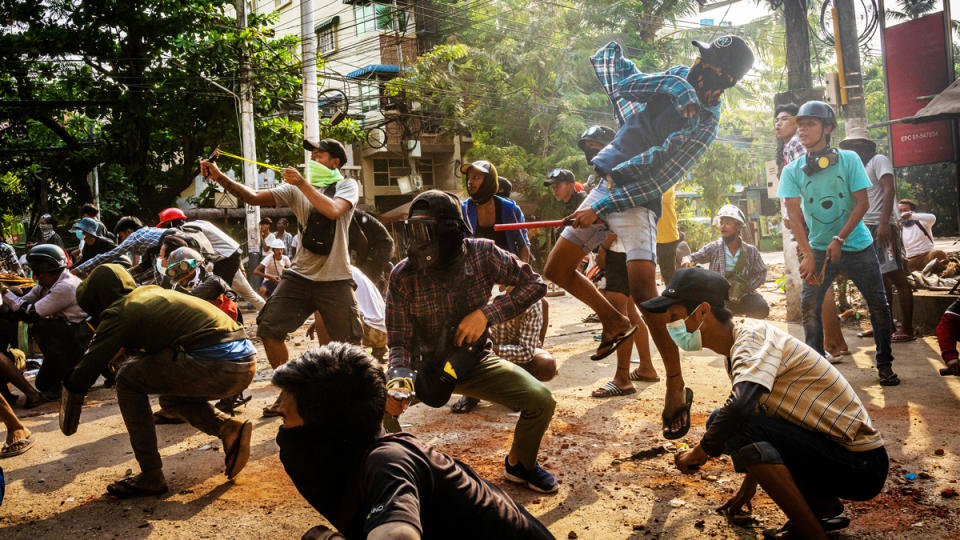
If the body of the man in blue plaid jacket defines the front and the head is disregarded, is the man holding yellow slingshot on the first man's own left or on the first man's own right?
on the first man's own right

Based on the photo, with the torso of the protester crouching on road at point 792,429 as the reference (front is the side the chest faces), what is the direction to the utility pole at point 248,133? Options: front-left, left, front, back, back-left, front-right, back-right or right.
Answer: front-right

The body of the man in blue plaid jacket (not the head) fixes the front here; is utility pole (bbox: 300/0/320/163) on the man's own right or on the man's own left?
on the man's own right

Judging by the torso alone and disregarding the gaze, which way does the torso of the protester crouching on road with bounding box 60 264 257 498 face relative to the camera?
to the viewer's left

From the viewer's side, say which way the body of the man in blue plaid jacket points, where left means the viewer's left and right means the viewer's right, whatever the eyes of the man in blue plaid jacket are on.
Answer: facing the viewer and to the left of the viewer

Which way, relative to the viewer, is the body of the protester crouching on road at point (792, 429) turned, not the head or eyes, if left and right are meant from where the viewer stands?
facing to the left of the viewer

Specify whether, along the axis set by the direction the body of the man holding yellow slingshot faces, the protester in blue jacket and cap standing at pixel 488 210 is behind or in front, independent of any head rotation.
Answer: behind

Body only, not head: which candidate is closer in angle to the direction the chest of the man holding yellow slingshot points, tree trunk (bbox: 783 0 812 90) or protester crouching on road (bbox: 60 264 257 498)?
the protester crouching on road

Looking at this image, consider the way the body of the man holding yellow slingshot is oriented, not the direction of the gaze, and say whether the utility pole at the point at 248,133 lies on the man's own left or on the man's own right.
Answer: on the man's own right

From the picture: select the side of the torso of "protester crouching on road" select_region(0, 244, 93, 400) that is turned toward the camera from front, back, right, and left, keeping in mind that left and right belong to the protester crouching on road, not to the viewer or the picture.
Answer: left

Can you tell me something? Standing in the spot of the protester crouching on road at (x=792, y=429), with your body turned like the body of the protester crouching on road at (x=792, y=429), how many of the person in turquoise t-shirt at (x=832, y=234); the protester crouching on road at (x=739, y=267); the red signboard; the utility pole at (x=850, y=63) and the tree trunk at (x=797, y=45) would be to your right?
5

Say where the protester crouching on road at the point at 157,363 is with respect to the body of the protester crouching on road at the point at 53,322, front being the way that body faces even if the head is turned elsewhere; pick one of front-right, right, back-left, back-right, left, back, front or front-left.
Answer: left
